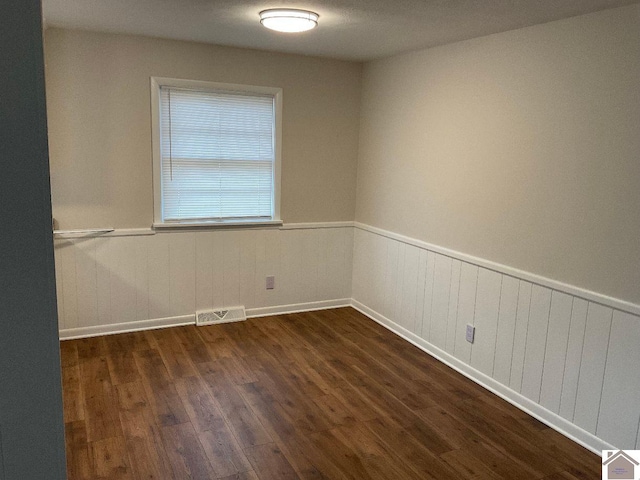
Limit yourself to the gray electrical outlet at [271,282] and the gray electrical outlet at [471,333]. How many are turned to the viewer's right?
0

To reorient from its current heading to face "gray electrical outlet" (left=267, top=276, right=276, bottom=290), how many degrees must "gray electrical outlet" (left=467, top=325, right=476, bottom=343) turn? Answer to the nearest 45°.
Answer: approximately 45° to its right

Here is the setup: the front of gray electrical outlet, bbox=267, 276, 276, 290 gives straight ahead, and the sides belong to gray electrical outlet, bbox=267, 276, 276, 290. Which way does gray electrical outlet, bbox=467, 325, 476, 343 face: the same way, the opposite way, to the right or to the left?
to the right

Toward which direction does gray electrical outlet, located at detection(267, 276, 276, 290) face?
toward the camera

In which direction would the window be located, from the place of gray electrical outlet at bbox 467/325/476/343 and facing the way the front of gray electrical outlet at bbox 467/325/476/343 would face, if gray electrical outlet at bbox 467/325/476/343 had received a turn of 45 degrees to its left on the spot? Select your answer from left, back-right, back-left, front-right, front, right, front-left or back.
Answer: right

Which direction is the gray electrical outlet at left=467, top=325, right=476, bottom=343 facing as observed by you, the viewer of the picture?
facing the viewer and to the left of the viewer
